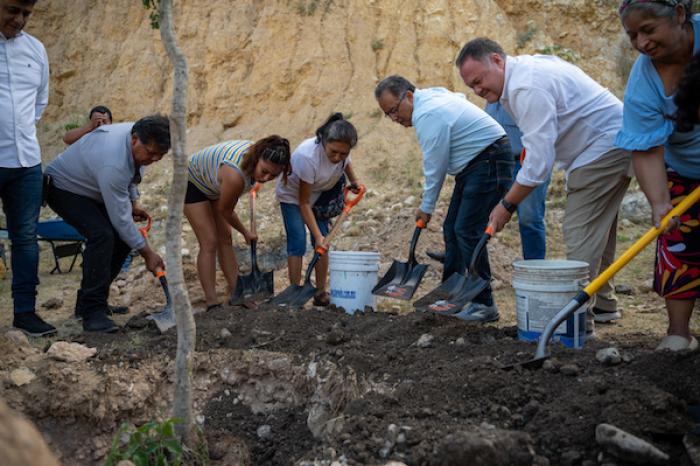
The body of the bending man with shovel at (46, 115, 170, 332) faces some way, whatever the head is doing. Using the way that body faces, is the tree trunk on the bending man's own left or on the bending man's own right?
on the bending man's own right

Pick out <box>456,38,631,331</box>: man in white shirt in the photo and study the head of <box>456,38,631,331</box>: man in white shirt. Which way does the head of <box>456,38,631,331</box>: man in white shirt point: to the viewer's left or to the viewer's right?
to the viewer's left

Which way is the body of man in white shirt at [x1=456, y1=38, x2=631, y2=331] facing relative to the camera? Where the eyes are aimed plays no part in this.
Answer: to the viewer's left

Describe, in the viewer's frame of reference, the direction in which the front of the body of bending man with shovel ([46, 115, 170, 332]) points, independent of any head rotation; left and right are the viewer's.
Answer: facing to the right of the viewer

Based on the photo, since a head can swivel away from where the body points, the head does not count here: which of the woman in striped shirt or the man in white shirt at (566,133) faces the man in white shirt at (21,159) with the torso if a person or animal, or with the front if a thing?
the man in white shirt at (566,133)

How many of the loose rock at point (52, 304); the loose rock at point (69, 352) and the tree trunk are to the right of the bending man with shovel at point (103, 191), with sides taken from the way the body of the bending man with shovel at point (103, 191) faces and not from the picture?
2

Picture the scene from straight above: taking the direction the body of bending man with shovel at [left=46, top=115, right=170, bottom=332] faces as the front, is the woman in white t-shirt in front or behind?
in front

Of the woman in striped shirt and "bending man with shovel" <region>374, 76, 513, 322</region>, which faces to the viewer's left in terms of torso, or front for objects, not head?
the bending man with shovel

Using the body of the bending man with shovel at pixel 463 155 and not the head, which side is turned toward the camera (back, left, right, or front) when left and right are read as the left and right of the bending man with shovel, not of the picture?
left

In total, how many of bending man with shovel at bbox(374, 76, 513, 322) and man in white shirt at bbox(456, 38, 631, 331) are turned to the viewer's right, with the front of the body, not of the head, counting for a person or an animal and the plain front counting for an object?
0
